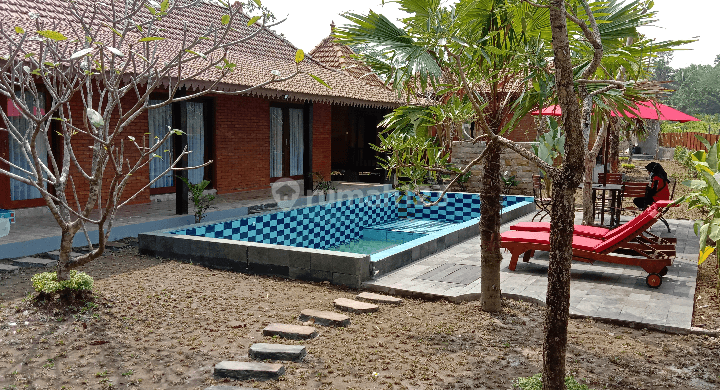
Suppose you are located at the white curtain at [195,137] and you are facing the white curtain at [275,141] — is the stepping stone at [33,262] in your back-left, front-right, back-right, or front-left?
back-right

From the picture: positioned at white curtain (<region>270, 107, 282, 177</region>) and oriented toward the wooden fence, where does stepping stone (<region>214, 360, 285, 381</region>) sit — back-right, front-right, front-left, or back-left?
back-right

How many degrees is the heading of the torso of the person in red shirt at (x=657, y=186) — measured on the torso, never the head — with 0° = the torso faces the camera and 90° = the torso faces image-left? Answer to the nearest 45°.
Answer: approximately 90°

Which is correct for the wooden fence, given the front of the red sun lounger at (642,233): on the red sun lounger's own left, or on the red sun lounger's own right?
on the red sun lounger's own right

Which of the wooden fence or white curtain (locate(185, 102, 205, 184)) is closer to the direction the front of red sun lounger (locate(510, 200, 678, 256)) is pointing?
the white curtain

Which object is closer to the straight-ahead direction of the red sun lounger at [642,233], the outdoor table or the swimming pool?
the swimming pool

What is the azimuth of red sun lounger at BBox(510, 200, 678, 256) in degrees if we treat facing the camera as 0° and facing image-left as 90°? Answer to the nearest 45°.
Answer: approximately 90°
